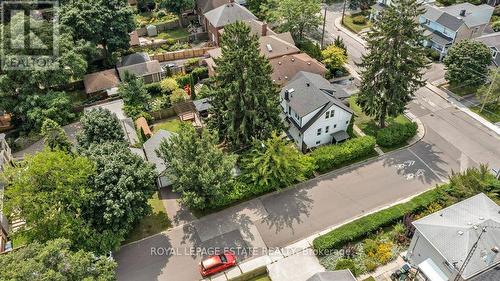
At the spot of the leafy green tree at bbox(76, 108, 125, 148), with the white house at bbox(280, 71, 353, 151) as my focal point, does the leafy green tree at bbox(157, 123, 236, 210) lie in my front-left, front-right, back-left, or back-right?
front-right

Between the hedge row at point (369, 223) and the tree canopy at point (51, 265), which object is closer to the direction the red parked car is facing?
the hedge row

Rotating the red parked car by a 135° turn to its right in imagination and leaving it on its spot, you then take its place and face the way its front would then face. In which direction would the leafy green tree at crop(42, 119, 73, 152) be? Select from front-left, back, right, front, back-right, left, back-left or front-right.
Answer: back-right

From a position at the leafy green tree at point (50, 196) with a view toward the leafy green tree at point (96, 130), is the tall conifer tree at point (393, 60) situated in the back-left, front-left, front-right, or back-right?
front-right

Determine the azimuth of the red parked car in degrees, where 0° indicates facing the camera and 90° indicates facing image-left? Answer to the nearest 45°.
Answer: approximately 225°

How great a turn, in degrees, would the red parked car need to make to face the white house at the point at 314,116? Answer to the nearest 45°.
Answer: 0° — it already faces it

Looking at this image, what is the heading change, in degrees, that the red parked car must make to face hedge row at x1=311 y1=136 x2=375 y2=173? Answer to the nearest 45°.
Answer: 0° — it already faces it

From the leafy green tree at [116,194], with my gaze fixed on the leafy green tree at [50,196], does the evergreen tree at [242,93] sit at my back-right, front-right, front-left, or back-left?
back-right

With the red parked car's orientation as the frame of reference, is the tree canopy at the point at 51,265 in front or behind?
behind

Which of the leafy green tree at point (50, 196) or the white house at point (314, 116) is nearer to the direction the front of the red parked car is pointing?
the white house

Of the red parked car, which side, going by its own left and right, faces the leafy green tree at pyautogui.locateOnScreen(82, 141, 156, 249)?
left

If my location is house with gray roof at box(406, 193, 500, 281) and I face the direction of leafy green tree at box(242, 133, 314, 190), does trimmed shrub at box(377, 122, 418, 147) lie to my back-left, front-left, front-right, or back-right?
front-right

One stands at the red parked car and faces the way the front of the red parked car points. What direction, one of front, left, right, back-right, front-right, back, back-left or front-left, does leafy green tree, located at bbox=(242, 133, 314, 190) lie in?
front
